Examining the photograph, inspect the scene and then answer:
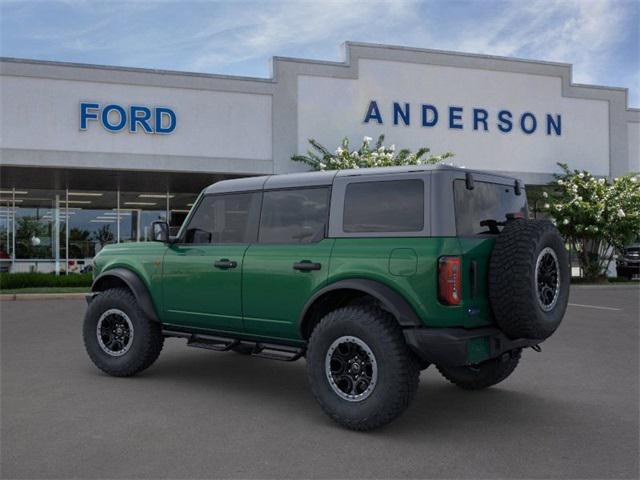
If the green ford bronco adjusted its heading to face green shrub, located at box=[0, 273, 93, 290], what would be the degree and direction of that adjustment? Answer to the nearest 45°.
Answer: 0° — it already faces it

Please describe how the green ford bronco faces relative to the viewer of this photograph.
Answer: facing away from the viewer and to the left of the viewer

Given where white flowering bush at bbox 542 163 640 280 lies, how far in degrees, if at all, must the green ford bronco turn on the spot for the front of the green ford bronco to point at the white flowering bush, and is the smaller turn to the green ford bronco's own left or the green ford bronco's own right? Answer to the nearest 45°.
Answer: approximately 90° to the green ford bronco's own right

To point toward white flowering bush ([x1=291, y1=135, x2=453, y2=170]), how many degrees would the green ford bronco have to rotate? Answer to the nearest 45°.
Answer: approximately 45° to its right

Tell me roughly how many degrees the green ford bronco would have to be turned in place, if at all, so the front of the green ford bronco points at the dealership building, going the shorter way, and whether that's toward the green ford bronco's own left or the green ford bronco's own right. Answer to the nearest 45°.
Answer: approximately 45° to the green ford bronco's own right

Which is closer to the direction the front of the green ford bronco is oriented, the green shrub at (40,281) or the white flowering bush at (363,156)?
the green shrub

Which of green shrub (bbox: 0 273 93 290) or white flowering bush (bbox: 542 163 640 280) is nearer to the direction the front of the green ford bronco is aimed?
the green shrub
